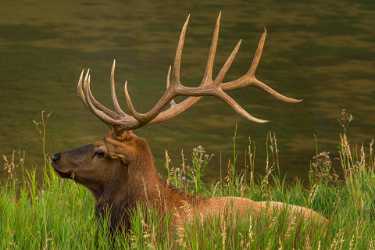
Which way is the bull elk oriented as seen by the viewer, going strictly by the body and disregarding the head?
to the viewer's left
